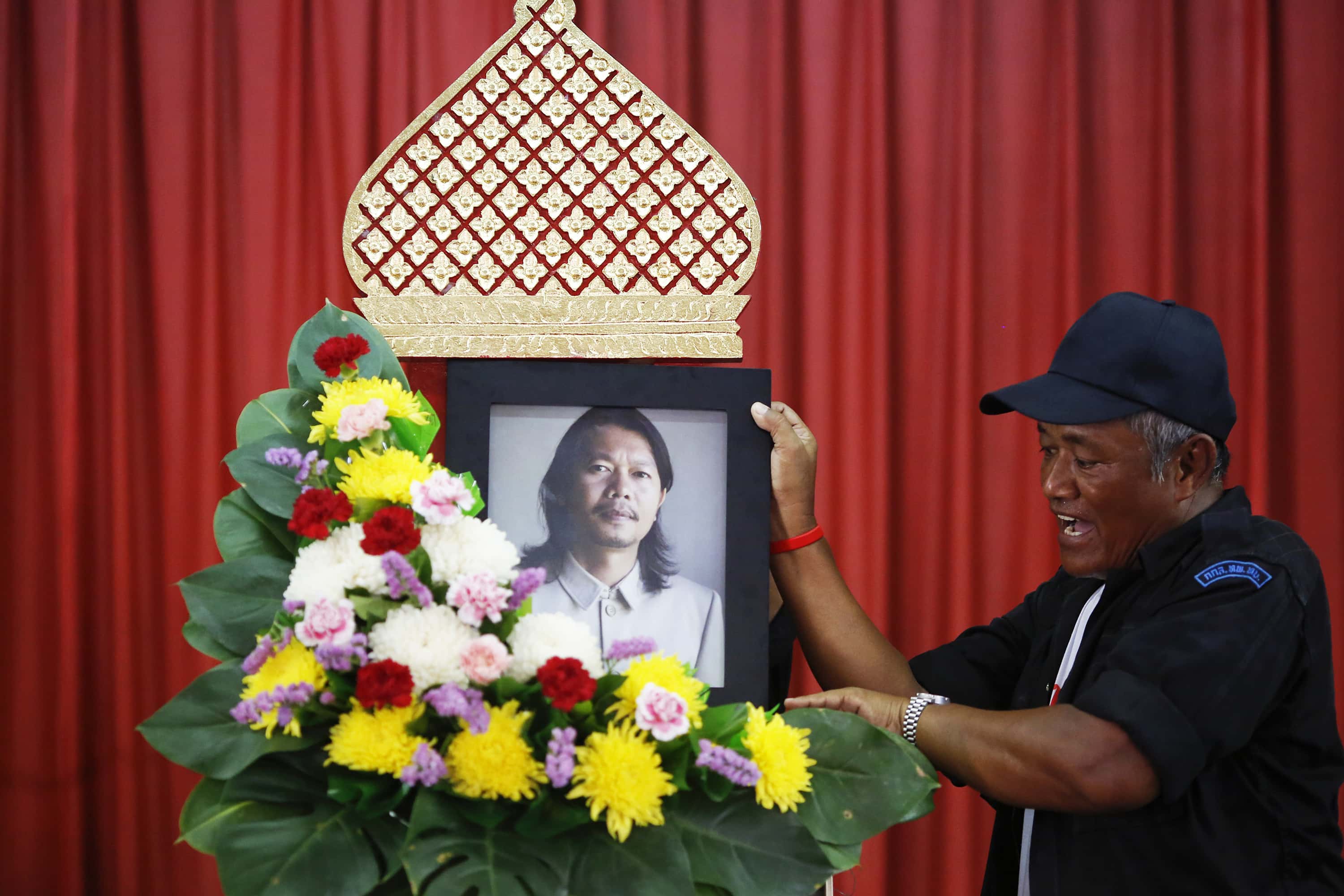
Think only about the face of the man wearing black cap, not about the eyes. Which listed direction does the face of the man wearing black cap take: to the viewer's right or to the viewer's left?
to the viewer's left

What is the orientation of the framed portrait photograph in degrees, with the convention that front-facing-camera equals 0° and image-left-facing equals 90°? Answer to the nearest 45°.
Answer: approximately 0°
